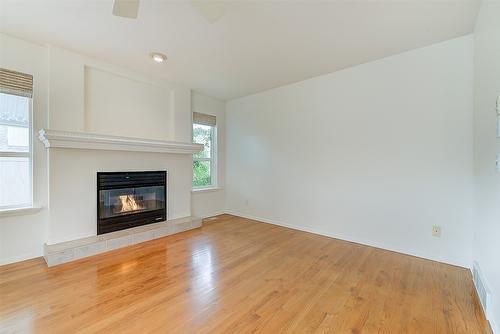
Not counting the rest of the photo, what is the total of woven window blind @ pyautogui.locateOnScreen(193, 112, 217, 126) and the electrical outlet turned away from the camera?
0

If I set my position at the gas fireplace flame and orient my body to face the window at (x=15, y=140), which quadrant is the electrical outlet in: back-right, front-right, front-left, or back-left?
back-left

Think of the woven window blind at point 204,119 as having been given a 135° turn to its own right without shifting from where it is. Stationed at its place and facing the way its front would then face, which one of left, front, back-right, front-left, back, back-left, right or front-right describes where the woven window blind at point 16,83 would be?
front-left

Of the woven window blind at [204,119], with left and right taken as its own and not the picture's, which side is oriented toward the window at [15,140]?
right

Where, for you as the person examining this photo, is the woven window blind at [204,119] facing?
facing the viewer and to the right of the viewer

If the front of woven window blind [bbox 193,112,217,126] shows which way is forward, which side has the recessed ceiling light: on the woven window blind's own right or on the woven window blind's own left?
on the woven window blind's own right

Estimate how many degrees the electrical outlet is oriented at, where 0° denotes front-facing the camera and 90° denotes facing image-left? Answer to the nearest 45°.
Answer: approximately 0°

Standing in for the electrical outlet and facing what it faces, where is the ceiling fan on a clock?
The ceiling fan is roughly at 1 o'clock from the electrical outlet.

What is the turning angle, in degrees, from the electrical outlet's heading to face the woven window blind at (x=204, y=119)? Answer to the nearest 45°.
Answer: approximately 90° to its right

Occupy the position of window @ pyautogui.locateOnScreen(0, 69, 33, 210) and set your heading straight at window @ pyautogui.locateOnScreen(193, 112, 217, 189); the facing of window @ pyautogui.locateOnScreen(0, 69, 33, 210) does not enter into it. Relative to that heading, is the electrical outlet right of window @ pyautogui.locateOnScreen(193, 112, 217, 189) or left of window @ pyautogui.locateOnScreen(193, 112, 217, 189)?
right

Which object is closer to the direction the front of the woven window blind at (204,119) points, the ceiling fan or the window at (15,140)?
the ceiling fan

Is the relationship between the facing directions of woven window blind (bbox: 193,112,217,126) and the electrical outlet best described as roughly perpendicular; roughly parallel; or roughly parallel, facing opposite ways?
roughly perpendicular
